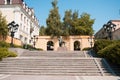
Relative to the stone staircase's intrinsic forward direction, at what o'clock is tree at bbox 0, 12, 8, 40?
The tree is roughly at 5 o'clock from the stone staircase.

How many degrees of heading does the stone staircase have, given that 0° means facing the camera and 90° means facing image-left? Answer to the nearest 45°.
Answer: approximately 0°

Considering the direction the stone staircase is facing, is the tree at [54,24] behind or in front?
behind
